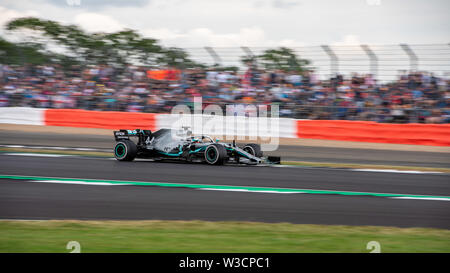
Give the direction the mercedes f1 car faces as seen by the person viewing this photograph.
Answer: facing the viewer and to the right of the viewer

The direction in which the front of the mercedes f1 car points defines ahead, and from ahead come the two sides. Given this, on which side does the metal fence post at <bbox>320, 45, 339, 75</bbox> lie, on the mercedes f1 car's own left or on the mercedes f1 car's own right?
on the mercedes f1 car's own left

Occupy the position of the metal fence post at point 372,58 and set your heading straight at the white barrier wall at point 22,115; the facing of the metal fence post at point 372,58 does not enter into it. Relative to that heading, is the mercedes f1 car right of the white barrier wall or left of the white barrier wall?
left

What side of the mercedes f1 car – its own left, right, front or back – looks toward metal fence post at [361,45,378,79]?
left

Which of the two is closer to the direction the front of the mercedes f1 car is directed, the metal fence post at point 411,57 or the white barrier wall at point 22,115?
the metal fence post

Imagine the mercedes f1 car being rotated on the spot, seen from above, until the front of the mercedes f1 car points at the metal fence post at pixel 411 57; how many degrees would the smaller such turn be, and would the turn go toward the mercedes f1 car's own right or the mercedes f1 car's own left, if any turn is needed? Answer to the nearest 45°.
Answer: approximately 90° to the mercedes f1 car's own left

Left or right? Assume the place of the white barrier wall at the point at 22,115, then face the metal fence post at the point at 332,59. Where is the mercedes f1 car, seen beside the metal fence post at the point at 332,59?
right

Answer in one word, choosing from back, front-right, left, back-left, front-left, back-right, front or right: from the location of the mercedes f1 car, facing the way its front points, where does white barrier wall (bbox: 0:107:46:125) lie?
back

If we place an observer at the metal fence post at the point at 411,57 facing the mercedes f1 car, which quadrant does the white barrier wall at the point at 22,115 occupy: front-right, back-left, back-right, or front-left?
front-right

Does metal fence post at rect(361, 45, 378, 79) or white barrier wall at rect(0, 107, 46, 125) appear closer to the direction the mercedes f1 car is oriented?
the metal fence post
